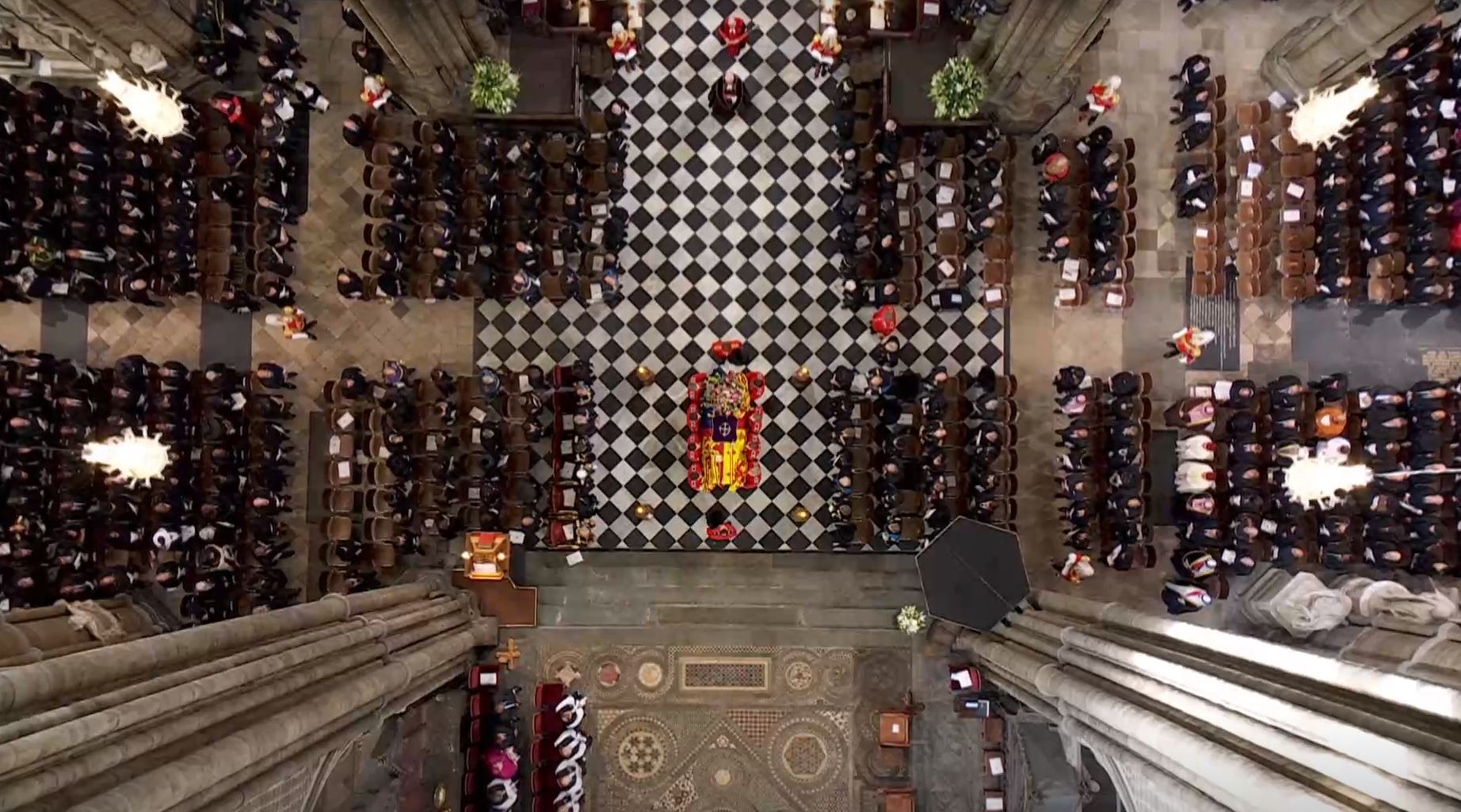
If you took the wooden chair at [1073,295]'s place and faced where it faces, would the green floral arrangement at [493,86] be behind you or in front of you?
in front

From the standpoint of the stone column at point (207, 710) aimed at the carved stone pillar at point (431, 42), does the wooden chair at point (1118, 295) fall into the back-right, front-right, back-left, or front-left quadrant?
front-right

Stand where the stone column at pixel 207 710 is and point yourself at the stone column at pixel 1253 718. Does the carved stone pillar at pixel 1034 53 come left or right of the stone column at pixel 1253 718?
left

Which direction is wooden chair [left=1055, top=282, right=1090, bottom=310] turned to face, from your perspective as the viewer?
facing to the left of the viewer

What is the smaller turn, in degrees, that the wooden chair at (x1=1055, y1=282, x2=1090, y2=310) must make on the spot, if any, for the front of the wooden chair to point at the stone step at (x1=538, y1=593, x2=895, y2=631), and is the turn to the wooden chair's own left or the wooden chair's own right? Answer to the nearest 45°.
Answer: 0° — it already faces it

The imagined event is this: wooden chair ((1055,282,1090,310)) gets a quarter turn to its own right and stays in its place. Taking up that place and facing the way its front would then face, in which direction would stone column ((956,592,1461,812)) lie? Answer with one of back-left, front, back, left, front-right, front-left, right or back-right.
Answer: back

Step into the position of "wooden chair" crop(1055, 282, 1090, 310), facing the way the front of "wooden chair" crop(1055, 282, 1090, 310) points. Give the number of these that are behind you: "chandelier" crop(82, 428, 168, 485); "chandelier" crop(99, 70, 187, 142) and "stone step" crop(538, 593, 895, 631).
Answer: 0

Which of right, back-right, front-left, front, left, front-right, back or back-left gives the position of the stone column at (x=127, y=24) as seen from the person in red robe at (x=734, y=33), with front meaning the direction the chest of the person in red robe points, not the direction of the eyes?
right

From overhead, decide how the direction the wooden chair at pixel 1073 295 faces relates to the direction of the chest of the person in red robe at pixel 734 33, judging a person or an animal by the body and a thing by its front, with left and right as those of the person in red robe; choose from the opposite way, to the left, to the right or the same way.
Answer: to the right

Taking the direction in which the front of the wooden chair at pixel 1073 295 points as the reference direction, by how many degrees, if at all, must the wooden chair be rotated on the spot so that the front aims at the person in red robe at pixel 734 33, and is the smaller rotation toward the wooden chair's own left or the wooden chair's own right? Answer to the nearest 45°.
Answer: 0° — it already faces them

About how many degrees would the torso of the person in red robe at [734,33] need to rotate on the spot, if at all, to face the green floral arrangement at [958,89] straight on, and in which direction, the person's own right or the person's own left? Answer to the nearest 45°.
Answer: approximately 90° to the person's own left

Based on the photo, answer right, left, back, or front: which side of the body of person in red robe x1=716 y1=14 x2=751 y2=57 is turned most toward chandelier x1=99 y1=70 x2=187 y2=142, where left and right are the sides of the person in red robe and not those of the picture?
right

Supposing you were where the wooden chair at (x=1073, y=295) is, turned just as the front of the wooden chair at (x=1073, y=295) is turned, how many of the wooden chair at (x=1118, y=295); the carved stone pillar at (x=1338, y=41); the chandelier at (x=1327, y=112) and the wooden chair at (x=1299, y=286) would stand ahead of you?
0

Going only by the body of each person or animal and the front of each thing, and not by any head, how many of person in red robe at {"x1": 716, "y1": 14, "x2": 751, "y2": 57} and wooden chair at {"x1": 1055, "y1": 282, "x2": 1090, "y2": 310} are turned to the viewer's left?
1

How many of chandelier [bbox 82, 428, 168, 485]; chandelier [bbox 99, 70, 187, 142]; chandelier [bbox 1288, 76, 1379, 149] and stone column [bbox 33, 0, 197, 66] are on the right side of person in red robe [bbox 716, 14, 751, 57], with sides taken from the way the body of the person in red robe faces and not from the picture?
3
